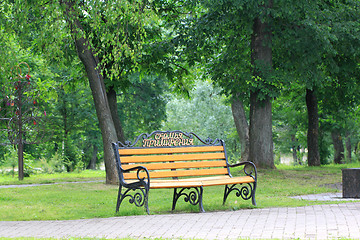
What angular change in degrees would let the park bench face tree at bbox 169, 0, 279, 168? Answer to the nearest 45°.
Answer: approximately 135° to its left

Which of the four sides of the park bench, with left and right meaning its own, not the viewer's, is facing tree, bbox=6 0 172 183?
back

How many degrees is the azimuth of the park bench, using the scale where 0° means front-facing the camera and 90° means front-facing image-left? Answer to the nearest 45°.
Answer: approximately 315°
